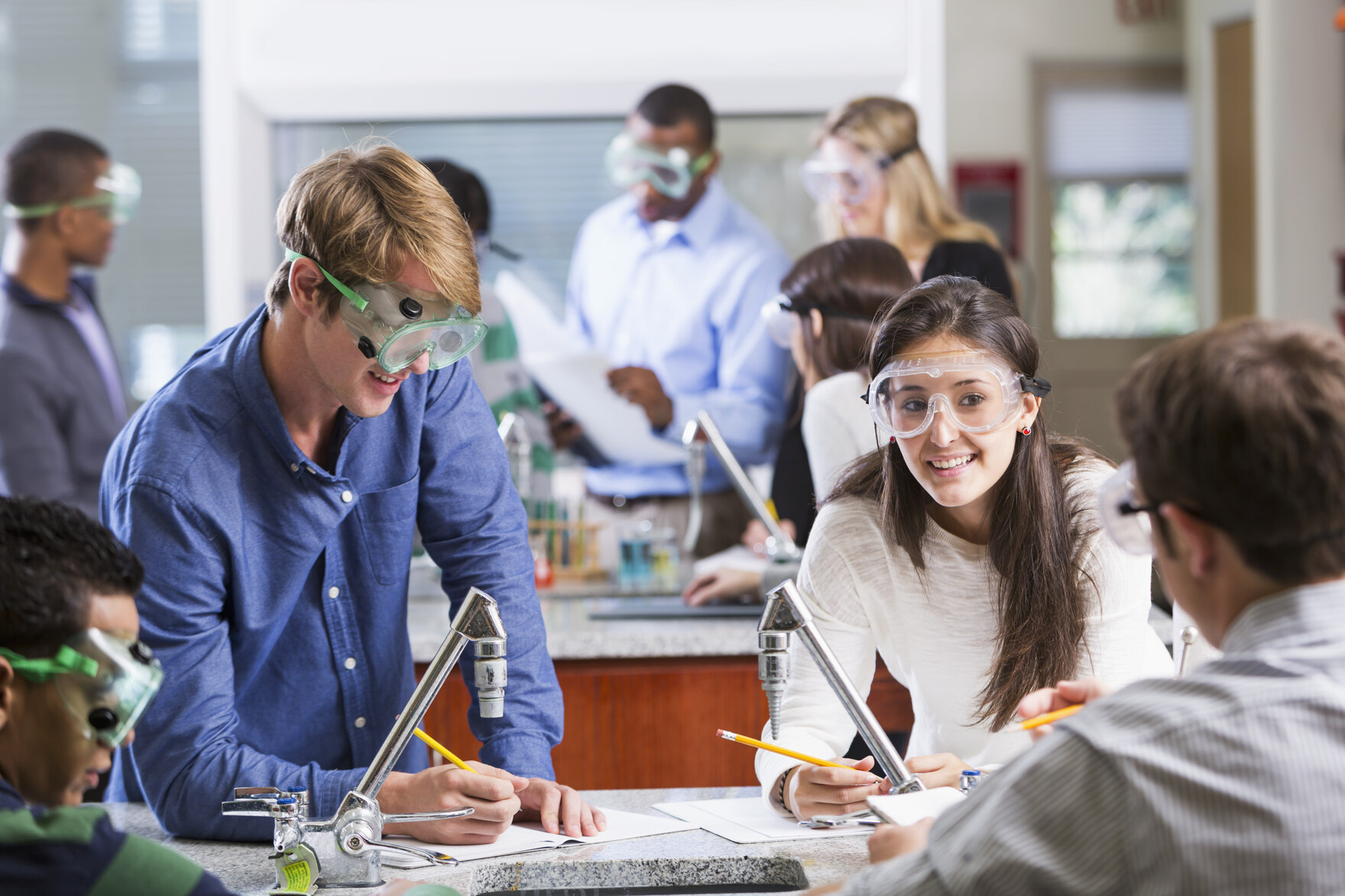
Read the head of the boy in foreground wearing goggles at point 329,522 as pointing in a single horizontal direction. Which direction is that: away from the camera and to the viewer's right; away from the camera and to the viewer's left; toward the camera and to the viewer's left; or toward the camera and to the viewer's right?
toward the camera and to the viewer's right

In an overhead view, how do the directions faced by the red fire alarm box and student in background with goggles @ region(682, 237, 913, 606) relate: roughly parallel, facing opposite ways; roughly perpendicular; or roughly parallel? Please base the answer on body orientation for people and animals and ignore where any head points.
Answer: roughly perpendicular

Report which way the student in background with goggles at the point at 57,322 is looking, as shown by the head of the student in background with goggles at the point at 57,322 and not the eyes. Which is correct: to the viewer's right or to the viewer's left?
to the viewer's right

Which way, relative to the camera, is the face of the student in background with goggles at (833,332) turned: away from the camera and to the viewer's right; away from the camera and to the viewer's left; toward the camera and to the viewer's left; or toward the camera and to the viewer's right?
away from the camera and to the viewer's left

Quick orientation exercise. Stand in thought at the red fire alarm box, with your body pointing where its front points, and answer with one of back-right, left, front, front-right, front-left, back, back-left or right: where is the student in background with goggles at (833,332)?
front

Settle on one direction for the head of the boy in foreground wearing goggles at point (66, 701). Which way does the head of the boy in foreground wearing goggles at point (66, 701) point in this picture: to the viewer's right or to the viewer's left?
to the viewer's right

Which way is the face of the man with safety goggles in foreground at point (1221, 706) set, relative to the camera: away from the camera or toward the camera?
away from the camera

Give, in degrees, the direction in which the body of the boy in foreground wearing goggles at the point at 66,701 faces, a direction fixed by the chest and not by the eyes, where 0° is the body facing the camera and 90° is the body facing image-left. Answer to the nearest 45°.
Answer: approximately 270°

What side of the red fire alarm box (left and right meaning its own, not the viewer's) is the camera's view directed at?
front

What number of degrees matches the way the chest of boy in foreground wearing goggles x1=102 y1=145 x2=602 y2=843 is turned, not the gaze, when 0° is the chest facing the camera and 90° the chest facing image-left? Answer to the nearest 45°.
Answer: approximately 315°

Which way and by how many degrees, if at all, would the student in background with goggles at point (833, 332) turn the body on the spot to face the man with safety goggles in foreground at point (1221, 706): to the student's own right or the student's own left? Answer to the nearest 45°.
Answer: approximately 90° to the student's own left
